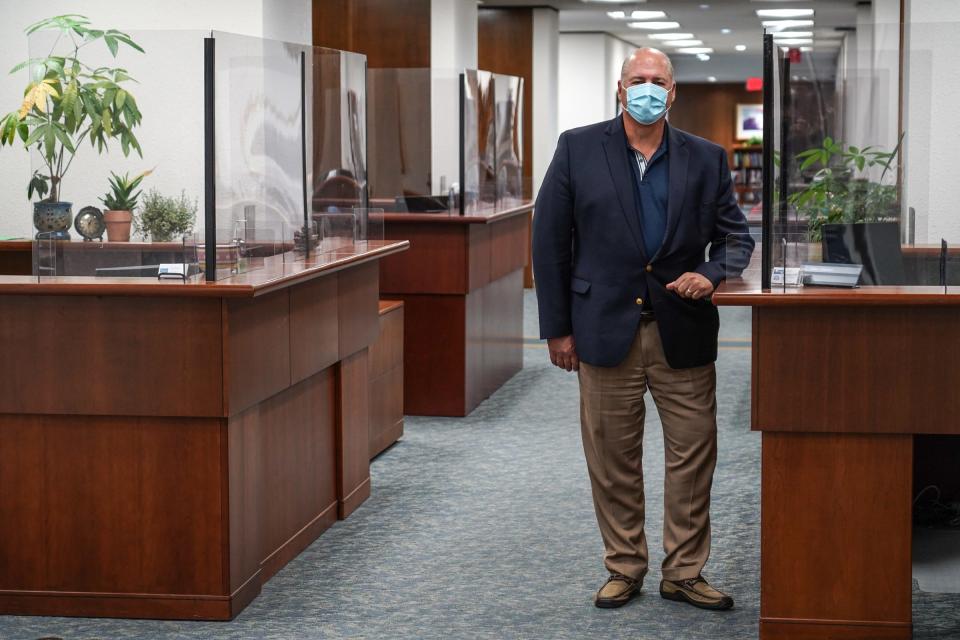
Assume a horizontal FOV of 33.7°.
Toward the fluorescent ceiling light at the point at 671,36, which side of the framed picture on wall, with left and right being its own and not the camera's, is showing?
front

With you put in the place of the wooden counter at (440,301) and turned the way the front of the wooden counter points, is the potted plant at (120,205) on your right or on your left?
on your right

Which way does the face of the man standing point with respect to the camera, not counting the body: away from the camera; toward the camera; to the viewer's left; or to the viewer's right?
toward the camera

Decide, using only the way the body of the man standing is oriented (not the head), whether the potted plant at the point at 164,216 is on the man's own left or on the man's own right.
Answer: on the man's own right

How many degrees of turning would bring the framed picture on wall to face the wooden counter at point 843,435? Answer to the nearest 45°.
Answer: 0° — it already faces it

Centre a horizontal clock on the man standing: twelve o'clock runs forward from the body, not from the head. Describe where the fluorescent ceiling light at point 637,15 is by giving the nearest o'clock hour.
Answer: The fluorescent ceiling light is roughly at 6 o'clock from the man standing.

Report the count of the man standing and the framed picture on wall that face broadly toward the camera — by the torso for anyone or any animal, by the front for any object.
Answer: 2

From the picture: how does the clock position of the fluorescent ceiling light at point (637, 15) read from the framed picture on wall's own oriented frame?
The fluorescent ceiling light is roughly at 12 o'clock from the framed picture on wall.

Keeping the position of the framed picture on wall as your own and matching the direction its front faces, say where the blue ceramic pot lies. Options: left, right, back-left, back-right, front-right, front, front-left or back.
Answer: front

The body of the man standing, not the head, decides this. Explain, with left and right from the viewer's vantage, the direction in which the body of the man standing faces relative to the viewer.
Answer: facing the viewer

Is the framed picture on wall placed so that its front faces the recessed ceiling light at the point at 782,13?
yes

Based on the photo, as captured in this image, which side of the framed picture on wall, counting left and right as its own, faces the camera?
front

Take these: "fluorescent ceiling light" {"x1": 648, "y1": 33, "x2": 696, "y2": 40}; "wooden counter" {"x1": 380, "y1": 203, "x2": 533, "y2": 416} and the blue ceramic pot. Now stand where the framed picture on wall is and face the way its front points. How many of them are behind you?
0

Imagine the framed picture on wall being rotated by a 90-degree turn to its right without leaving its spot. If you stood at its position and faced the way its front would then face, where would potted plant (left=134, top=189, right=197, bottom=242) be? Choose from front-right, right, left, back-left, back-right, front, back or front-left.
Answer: left

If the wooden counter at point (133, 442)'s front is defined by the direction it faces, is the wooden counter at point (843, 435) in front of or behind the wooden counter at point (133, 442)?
in front
